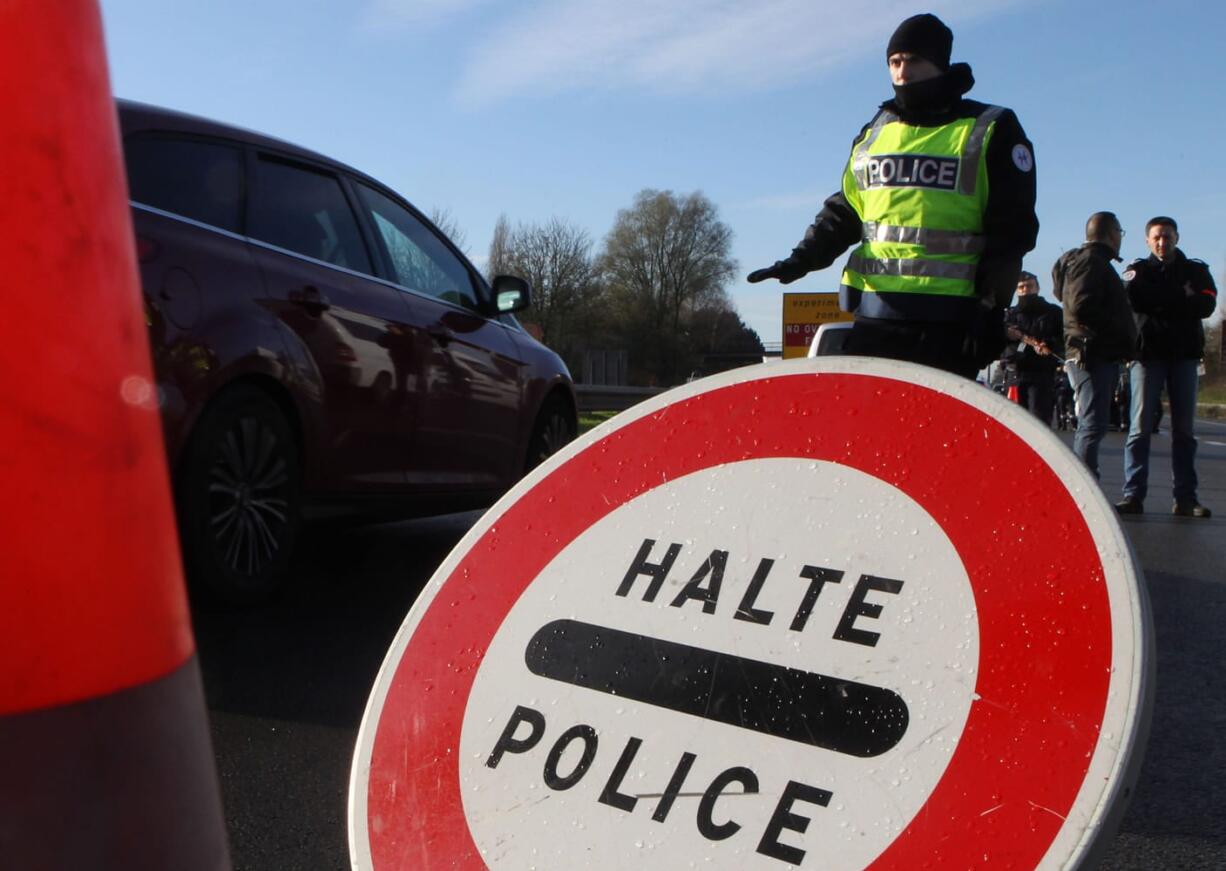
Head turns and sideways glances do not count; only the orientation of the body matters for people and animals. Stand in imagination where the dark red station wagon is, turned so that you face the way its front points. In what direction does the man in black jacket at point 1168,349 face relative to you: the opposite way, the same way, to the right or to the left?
the opposite way

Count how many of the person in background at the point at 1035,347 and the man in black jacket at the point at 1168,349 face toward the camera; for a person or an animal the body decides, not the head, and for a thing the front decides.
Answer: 2

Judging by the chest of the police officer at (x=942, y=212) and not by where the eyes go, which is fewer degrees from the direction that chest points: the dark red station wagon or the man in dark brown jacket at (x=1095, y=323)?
the dark red station wagon

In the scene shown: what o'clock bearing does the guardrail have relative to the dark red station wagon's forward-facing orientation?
The guardrail is roughly at 11 o'clock from the dark red station wagon.

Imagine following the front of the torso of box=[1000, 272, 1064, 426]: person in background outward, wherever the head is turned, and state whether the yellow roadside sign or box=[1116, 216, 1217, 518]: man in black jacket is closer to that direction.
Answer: the man in black jacket

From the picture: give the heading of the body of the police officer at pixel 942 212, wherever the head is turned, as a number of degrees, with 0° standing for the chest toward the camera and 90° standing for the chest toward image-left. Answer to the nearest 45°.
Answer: approximately 45°

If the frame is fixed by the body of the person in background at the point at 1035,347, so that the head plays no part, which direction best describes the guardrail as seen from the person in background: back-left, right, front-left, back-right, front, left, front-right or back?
back-right

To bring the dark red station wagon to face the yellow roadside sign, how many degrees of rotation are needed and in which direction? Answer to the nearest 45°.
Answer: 0° — it already faces it
